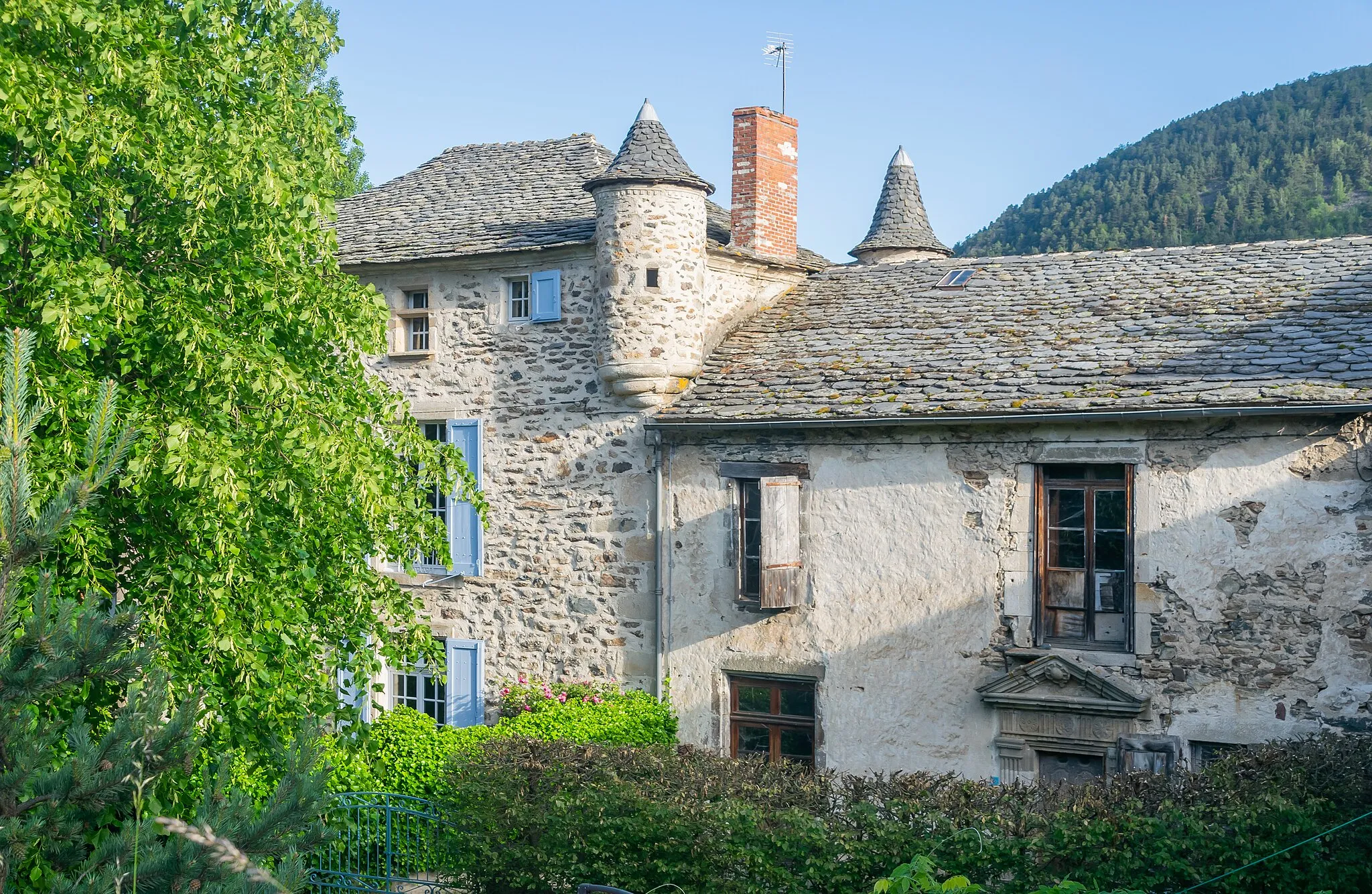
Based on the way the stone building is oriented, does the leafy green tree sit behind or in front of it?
in front

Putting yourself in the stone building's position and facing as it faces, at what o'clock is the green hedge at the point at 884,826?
The green hedge is roughly at 12 o'clock from the stone building.

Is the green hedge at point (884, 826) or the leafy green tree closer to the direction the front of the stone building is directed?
the green hedge

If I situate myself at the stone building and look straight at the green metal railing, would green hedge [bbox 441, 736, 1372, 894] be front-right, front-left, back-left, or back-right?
front-left

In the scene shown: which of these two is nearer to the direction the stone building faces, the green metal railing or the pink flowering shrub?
the green metal railing

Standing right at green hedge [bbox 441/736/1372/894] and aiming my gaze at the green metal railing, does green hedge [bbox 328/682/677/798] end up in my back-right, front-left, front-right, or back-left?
front-right

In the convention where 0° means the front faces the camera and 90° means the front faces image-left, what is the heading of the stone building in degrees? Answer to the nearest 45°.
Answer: approximately 0°

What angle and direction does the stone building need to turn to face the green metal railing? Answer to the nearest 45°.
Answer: approximately 45° to its right
